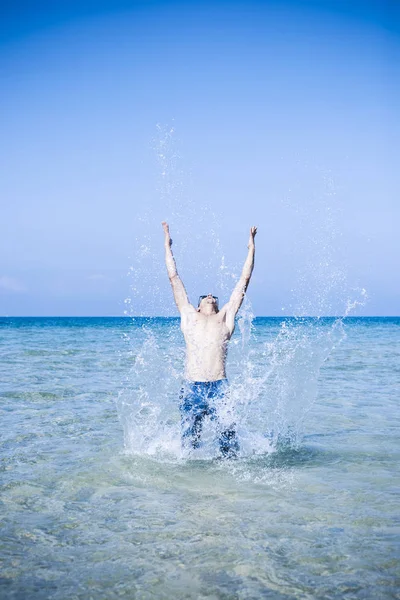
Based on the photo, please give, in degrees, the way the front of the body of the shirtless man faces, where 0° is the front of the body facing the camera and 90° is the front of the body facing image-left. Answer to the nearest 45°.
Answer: approximately 0°
